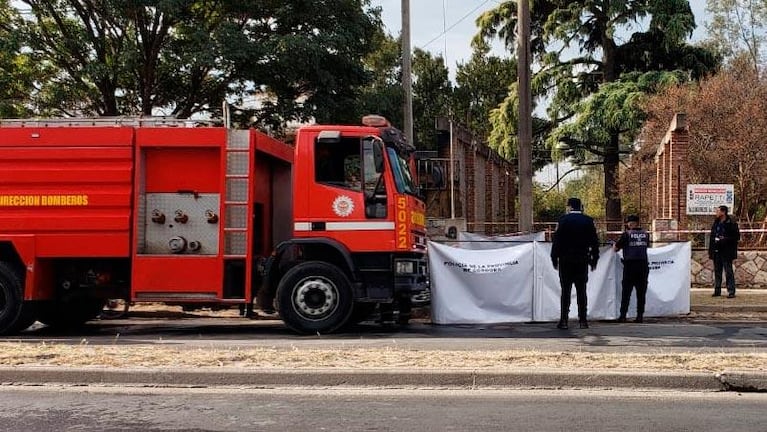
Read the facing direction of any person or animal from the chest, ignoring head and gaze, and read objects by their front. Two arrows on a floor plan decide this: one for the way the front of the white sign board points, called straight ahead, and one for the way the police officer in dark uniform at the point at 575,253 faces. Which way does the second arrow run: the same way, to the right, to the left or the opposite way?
the opposite way

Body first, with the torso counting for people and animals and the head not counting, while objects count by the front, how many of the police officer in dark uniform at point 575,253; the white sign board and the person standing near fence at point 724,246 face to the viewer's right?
0

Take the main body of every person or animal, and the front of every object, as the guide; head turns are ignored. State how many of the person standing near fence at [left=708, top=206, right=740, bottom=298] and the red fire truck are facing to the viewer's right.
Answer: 1

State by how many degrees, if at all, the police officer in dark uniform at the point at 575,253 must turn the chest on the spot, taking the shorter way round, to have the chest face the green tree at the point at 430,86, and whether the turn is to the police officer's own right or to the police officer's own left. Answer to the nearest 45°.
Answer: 0° — they already face it

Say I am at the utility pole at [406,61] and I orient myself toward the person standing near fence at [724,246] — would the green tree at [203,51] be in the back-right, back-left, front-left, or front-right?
back-left

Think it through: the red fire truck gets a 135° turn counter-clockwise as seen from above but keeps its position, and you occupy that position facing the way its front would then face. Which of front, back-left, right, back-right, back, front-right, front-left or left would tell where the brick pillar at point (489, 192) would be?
right

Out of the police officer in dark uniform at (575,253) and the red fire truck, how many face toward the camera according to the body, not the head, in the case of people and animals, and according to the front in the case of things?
0

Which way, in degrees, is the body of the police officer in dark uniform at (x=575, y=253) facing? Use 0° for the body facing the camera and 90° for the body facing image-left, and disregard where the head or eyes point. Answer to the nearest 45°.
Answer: approximately 180°

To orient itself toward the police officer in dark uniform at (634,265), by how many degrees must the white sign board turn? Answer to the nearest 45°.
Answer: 0° — it already faces them

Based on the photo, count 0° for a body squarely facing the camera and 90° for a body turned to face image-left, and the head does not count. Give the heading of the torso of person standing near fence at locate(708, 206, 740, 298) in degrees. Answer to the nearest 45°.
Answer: approximately 45°

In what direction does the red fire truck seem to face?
to the viewer's right

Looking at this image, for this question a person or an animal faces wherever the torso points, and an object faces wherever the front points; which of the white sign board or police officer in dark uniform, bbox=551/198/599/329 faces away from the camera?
the police officer in dark uniform

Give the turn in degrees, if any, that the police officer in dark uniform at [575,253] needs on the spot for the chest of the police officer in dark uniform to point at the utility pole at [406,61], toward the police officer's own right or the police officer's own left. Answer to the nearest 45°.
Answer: approximately 45° to the police officer's own left

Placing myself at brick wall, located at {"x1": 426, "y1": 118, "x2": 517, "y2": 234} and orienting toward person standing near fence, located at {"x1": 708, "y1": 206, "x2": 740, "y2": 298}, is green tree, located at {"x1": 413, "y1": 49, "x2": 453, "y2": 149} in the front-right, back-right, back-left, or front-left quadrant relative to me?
back-left

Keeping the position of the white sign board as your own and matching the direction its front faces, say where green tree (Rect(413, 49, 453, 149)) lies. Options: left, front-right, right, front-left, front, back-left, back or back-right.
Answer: back-right

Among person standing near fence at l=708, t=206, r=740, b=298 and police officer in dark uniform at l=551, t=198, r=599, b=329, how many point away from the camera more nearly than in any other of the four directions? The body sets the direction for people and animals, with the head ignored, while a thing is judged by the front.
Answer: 1

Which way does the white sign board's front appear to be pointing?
toward the camera

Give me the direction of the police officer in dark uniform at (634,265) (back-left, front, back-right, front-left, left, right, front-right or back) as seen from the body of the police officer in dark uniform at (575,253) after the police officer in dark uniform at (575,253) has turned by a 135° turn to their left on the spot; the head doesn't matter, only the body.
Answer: back

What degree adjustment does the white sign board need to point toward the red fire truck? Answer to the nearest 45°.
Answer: approximately 45° to its right
